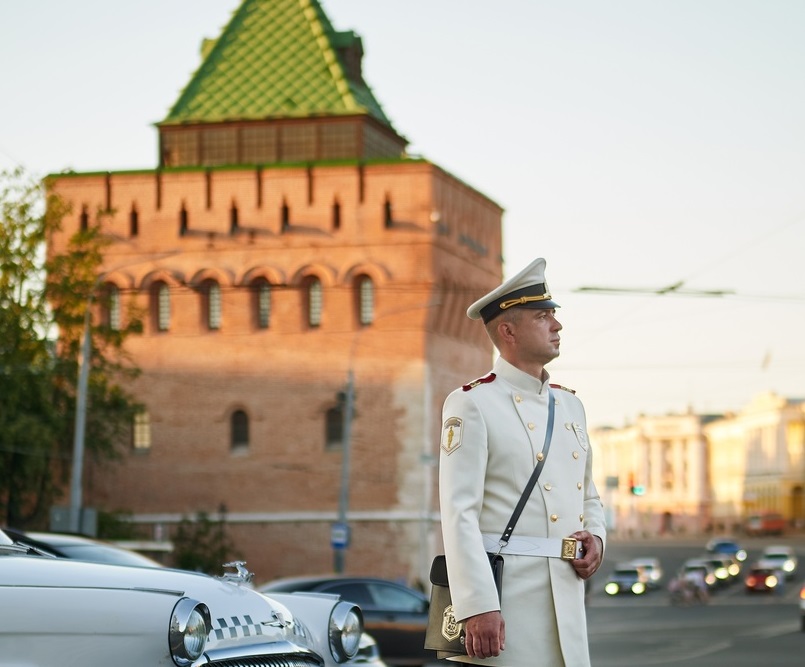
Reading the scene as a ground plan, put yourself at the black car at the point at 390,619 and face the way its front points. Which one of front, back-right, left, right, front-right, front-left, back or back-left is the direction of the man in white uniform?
right

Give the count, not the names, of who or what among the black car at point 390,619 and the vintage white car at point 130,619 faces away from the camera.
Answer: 0

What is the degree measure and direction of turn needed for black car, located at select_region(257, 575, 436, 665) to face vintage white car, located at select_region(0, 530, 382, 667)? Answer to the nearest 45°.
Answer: approximately 90° to its right

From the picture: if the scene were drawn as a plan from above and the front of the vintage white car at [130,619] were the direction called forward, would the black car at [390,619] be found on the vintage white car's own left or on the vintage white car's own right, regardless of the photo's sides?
on the vintage white car's own left

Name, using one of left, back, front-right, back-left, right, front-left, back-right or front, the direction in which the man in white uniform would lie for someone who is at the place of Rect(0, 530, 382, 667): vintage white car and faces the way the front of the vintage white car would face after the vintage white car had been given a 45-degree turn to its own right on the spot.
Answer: left

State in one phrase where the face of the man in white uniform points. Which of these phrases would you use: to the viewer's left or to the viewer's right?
to the viewer's right

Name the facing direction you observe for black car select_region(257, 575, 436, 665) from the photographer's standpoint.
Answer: facing to the right of the viewer

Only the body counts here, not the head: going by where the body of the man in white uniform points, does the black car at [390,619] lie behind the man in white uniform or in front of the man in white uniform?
behind

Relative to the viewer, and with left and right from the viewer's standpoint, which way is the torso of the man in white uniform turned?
facing the viewer and to the right of the viewer
